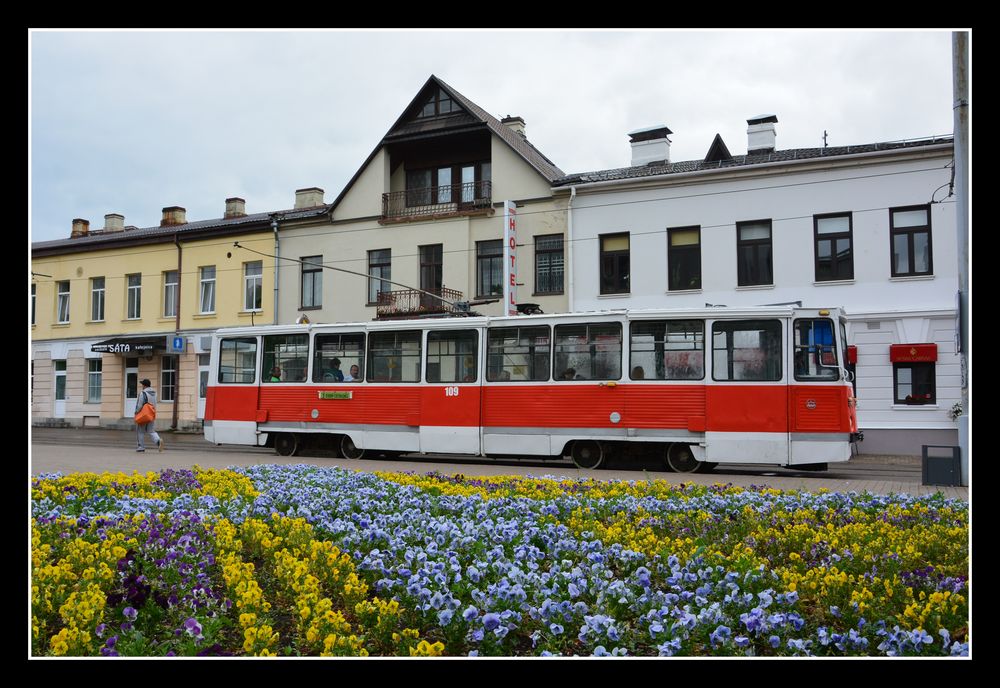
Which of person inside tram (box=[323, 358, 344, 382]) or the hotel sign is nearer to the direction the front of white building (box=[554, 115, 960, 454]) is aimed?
the person inside tram

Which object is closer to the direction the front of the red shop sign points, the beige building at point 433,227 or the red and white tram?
the red and white tram

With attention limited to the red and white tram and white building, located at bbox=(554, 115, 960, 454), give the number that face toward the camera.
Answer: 1

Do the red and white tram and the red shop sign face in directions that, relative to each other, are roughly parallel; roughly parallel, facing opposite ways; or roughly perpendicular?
roughly perpendicular

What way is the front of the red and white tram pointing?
to the viewer's right

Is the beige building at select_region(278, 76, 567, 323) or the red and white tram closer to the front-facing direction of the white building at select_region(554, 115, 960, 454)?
the red and white tram

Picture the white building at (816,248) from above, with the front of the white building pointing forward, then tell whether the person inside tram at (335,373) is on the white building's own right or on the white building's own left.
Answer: on the white building's own right

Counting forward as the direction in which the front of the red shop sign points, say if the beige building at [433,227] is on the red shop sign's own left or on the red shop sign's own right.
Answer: on the red shop sign's own right

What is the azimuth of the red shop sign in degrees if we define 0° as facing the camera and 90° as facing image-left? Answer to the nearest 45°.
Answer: approximately 0°

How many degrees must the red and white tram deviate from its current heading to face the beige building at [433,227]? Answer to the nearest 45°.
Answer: approximately 90° to its left

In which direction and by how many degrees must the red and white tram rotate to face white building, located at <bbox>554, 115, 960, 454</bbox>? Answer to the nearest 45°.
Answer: approximately 45° to its left
